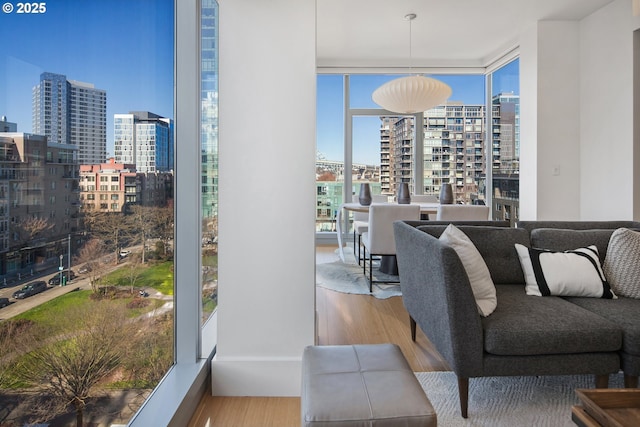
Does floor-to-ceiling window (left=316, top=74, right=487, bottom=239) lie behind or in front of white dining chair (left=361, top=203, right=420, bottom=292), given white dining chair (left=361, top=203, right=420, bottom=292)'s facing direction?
in front

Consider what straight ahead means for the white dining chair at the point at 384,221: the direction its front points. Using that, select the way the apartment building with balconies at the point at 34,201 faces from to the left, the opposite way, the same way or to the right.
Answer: to the right

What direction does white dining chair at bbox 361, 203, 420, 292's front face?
away from the camera

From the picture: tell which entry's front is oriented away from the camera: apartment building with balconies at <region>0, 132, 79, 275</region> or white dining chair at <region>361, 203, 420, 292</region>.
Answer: the white dining chair

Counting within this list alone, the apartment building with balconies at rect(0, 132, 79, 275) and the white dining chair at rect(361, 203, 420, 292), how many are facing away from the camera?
1

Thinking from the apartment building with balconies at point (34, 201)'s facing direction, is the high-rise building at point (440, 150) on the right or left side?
on its left
